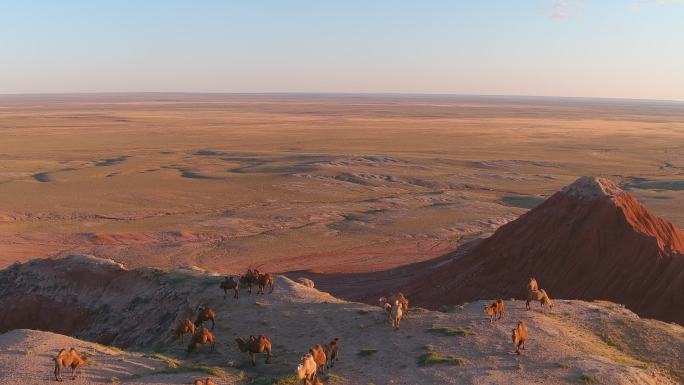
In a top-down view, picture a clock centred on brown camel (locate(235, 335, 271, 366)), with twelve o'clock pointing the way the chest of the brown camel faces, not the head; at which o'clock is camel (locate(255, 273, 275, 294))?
The camel is roughly at 3 o'clock from the brown camel.

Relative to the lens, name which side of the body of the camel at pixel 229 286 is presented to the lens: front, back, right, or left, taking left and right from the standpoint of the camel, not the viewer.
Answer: left

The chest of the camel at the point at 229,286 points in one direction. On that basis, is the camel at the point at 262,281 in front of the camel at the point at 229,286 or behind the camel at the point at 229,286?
behind

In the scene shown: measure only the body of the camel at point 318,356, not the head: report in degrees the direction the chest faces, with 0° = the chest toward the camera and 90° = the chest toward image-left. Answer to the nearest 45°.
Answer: approximately 45°

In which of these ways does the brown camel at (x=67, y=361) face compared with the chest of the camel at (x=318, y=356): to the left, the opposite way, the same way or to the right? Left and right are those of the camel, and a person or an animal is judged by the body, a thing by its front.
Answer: the opposite way

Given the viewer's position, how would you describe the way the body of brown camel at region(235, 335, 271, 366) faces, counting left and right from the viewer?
facing to the left of the viewer

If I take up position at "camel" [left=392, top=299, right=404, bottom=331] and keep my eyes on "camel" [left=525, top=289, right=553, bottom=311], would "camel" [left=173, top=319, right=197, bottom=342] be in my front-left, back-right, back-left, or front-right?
back-left
